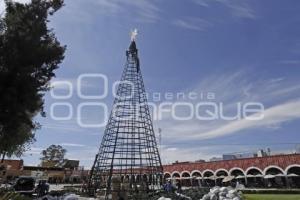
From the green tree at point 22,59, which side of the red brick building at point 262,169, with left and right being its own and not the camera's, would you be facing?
front

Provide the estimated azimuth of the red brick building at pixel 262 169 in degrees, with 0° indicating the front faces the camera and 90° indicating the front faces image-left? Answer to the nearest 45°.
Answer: approximately 45°

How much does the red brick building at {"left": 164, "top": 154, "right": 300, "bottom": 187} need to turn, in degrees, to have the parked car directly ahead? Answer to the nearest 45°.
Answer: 0° — it already faces it
